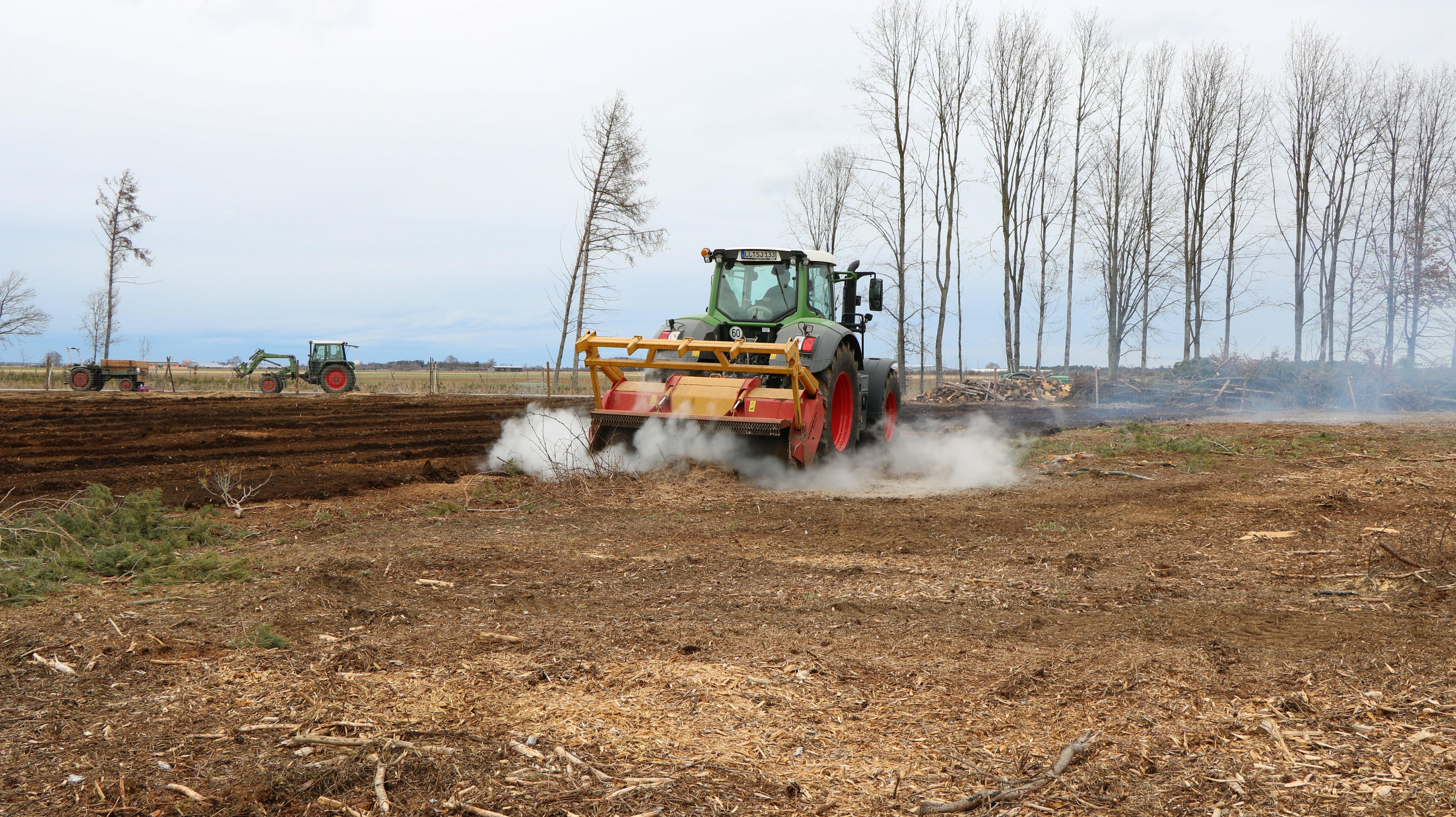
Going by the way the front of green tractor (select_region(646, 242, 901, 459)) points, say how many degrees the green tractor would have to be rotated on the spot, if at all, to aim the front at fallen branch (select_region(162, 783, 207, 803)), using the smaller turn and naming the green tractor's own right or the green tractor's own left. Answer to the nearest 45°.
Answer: approximately 135° to the green tractor's own right

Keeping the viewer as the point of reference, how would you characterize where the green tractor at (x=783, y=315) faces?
facing away from the viewer and to the right of the viewer

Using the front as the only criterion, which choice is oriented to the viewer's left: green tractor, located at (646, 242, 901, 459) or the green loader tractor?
the green loader tractor

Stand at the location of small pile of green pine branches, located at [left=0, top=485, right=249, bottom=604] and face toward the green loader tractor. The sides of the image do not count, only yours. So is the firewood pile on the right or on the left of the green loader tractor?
right

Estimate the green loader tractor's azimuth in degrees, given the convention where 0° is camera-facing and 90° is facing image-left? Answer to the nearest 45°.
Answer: approximately 90°

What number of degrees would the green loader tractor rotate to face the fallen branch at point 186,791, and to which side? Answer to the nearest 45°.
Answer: approximately 90° to its left

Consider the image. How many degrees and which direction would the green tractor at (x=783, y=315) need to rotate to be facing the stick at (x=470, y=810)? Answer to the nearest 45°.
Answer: approximately 135° to its right

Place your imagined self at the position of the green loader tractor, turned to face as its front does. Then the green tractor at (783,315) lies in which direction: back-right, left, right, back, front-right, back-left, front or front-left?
left

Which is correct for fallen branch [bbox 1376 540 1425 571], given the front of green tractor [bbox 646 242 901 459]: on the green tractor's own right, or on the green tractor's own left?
on the green tractor's own right

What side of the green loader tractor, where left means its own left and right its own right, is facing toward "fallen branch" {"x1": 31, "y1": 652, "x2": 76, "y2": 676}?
left

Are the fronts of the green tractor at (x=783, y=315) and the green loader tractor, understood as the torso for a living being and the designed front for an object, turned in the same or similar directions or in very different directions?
very different directions

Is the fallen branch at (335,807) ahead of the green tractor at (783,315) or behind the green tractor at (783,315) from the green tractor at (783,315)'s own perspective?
behind

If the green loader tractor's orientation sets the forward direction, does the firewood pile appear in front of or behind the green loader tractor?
behind

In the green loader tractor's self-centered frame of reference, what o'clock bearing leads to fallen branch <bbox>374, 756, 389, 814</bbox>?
The fallen branch is roughly at 9 o'clock from the green loader tractor.

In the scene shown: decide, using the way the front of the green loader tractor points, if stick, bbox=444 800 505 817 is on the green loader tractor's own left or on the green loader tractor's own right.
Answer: on the green loader tractor's own left

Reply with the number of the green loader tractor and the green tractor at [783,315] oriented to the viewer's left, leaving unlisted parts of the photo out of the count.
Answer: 1
